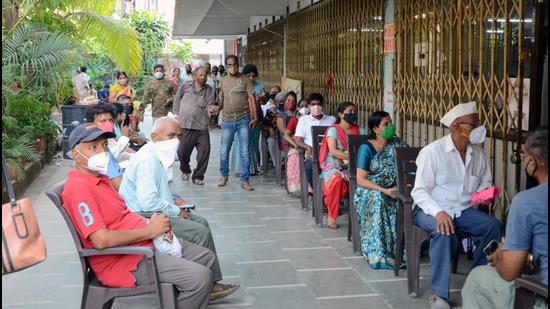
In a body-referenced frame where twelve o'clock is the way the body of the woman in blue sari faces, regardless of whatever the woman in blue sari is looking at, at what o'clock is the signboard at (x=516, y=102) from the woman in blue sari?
The signboard is roughly at 11 o'clock from the woman in blue sari.

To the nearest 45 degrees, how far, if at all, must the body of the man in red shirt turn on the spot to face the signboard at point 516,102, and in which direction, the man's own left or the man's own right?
0° — they already face it

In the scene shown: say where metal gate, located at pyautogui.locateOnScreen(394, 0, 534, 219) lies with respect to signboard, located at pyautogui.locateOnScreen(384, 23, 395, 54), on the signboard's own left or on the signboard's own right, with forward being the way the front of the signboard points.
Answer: on the signboard's own left

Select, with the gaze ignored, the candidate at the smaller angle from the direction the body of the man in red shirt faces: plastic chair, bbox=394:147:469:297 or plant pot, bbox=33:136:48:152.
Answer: the plastic chair

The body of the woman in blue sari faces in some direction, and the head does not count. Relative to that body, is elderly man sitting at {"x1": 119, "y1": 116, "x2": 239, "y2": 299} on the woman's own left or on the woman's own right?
on the woman's own right

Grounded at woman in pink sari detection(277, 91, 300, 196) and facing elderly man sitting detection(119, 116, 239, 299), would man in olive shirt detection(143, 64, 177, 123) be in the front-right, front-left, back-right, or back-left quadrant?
back-right

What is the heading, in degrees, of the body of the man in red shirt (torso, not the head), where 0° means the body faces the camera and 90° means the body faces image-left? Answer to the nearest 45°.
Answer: approximately 270°

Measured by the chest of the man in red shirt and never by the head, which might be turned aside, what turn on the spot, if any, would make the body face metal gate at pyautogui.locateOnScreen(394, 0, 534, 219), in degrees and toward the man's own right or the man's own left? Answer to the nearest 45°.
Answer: approximately 45° to the man's own left

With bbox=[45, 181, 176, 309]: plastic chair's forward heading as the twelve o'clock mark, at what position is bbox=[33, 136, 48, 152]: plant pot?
The plant pot is roughly at 9 o'clock from the plastic chair.
